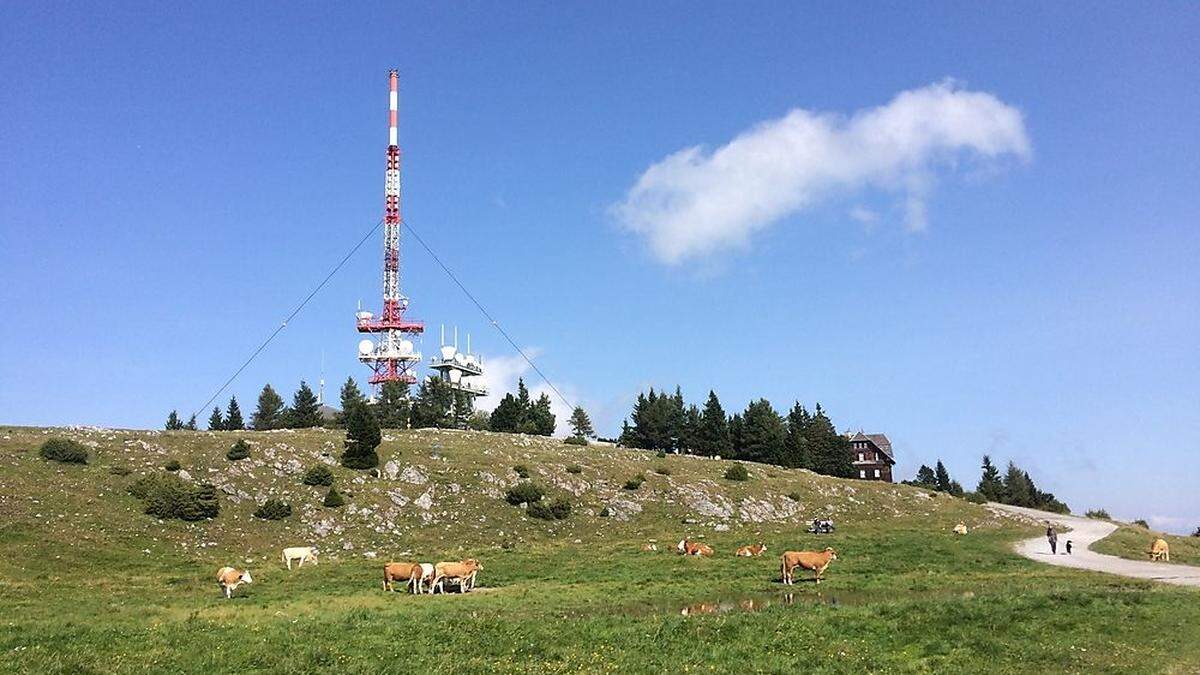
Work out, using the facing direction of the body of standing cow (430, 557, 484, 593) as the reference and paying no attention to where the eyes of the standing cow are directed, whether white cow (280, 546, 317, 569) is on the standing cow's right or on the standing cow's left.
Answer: on the standing cow's left

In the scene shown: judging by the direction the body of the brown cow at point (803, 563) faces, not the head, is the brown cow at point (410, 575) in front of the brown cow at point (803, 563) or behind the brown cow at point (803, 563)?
behind

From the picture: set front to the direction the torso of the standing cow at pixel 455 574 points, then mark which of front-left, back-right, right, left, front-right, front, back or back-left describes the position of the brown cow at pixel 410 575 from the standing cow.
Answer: back

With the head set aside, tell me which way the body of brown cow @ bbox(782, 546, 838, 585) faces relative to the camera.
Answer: to the viewer's right

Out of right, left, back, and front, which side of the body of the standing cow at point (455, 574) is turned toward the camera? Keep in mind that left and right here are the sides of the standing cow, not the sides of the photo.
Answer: right

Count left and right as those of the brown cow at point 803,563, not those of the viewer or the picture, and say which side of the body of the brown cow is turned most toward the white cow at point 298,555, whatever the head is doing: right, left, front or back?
back

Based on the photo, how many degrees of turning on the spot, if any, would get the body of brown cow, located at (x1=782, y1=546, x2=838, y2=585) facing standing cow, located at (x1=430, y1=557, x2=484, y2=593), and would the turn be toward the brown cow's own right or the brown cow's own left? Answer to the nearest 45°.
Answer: approximately 180°

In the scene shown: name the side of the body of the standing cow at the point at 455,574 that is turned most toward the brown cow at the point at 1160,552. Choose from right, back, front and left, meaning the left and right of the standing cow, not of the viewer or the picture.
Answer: front

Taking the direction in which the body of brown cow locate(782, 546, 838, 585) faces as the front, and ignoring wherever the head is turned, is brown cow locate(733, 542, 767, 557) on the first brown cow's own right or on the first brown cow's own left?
on the first brown cow's own left
